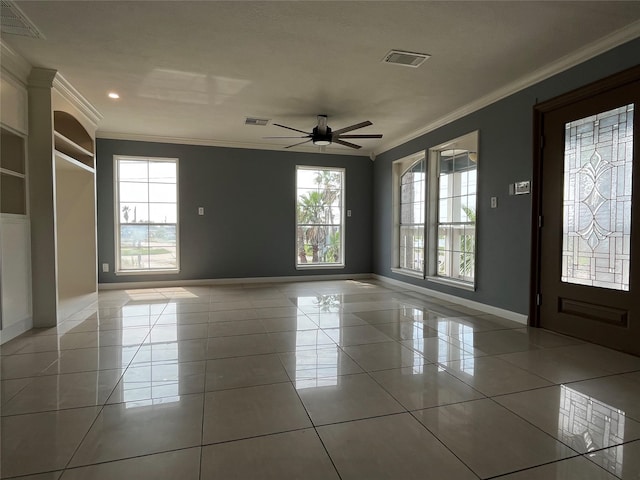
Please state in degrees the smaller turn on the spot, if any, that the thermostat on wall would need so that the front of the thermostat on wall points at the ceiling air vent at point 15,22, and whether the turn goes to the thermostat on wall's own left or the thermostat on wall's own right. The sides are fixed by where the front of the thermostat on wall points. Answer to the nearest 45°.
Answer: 0° — it already faces it

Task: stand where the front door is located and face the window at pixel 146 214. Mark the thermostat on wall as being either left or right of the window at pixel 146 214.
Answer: right

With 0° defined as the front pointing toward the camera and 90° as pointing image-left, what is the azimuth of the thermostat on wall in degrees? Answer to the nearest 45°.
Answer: approximately 45°

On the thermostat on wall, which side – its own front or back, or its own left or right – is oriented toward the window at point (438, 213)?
right

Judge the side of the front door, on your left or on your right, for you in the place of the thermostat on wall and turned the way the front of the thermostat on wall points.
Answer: on your left

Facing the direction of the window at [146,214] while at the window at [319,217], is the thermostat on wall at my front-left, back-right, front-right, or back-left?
back-left

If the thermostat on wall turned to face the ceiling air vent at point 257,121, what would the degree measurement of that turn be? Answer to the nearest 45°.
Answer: approximately 45° to its right

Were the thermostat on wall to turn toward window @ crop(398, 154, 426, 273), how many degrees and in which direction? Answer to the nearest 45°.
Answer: approximately 90° to its right

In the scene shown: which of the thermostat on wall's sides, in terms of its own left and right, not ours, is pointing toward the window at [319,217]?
right

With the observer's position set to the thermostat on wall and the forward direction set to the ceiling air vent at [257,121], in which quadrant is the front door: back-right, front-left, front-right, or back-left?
back-left
